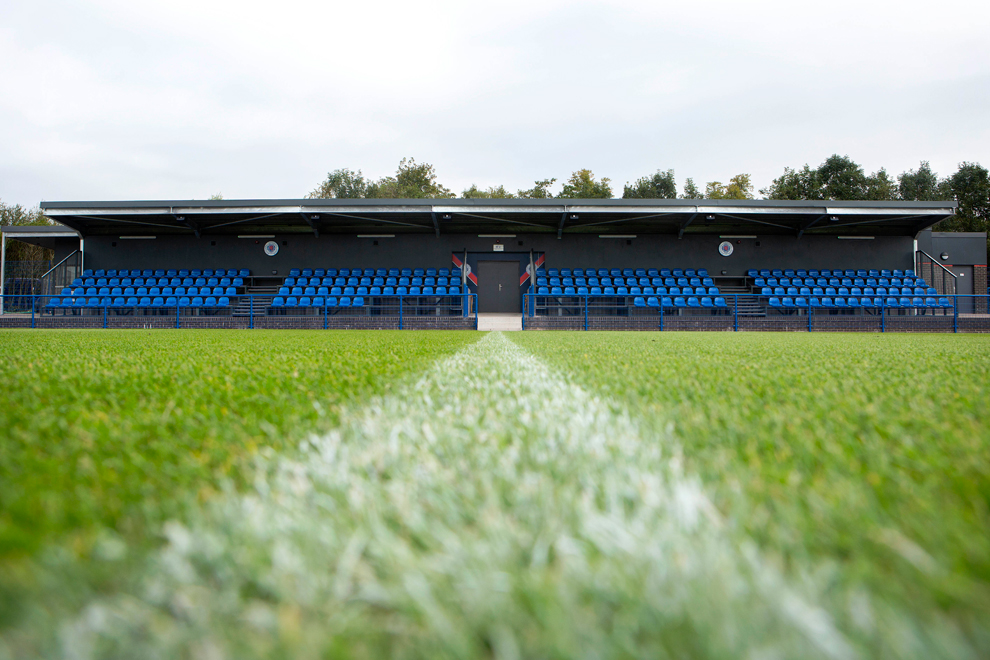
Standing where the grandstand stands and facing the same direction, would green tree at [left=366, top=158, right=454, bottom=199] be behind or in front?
behind

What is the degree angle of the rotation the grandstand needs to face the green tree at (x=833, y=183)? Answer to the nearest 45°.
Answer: approximately 135° to its left

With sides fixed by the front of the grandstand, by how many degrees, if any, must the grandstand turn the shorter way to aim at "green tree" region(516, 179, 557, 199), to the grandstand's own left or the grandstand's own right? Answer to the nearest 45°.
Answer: approximately 180°

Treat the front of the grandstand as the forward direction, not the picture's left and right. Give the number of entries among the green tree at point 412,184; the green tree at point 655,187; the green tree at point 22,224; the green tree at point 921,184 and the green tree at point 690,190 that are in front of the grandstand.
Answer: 0

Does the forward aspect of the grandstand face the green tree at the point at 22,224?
no

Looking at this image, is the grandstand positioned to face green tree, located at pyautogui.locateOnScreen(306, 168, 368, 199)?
no

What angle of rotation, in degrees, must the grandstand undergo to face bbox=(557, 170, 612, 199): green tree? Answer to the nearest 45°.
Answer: approximately 180°

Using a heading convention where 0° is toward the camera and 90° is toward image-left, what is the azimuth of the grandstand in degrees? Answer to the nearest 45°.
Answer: approximately 0°

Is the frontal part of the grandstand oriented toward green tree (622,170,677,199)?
no

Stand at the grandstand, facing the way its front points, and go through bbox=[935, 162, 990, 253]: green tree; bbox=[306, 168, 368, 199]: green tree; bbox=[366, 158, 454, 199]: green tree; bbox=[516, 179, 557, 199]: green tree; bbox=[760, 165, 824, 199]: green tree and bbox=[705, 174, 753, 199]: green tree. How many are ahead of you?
0
